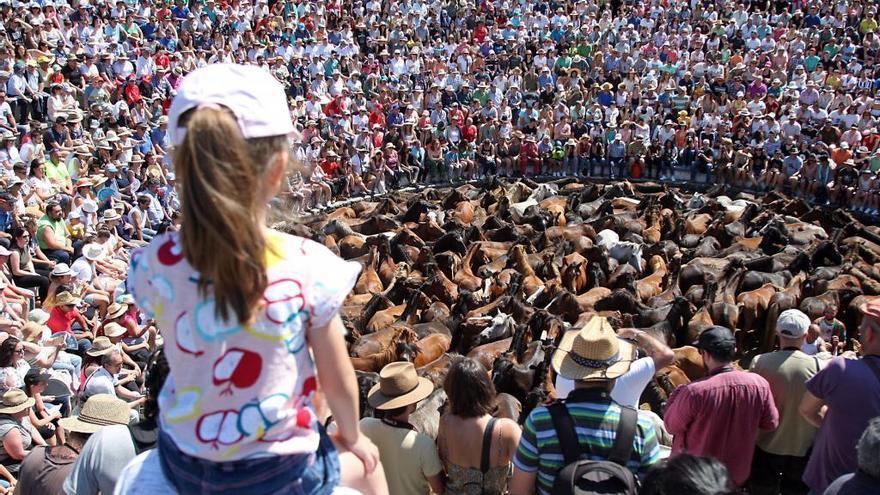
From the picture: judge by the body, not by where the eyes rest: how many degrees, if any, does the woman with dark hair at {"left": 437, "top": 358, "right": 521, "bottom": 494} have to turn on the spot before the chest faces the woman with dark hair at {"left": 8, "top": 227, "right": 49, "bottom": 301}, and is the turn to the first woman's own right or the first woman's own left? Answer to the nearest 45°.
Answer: approximately 45° to the first woman's own left

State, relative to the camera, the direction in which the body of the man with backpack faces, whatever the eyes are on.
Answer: away from the camera

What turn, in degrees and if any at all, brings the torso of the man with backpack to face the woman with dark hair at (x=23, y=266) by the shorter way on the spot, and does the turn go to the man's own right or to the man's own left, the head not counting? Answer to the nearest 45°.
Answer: approximately 45° to the man's own left

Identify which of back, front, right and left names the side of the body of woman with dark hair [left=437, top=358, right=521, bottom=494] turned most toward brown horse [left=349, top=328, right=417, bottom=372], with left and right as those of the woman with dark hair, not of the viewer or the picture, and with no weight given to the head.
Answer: front

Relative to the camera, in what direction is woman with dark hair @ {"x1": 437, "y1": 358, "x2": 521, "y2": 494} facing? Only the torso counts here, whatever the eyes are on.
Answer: away from the camera

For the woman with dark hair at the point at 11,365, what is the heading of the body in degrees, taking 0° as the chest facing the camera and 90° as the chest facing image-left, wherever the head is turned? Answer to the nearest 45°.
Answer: approximately 270°

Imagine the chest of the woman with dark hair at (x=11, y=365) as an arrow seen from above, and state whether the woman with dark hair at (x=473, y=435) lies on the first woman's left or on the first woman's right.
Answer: on the first woman's right

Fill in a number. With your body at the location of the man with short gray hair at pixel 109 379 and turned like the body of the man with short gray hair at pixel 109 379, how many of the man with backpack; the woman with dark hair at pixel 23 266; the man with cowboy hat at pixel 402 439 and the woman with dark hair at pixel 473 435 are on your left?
1

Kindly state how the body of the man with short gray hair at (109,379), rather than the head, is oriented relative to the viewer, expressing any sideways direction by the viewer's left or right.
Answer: facing to the right of the viewer

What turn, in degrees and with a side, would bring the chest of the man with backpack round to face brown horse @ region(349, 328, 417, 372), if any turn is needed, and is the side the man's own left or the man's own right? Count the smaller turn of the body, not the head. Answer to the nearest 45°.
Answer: approximately 45° to the man's own left

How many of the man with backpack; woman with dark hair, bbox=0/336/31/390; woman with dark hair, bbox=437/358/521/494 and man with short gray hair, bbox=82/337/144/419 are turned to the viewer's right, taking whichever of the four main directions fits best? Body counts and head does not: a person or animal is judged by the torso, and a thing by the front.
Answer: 2
